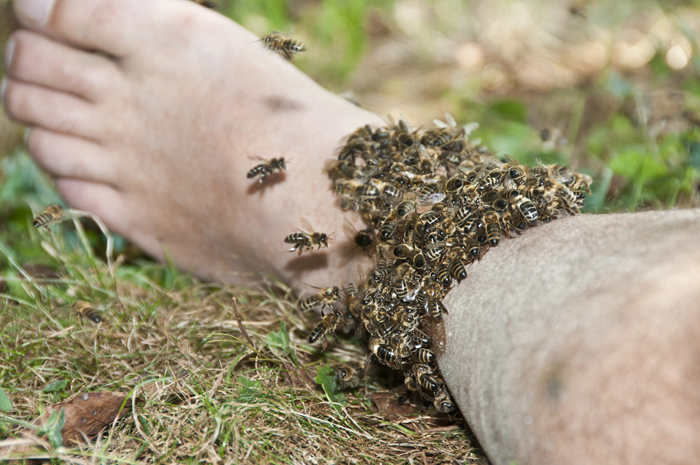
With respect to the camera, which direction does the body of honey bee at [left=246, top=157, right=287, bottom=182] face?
to the viewer's right

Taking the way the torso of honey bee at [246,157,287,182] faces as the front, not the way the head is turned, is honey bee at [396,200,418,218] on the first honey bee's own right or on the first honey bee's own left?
on the first honey bee's own right

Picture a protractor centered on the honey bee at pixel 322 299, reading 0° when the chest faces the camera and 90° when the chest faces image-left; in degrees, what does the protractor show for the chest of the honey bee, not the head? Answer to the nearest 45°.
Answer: approximately 270°

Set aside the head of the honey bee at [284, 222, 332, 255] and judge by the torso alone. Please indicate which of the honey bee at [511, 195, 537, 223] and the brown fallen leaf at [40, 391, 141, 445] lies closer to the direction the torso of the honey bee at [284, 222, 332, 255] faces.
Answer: the honey bee

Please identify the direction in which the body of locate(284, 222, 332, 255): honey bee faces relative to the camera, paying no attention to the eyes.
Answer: to the viewer's right

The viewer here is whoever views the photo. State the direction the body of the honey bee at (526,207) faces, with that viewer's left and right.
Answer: facing away from the viewer and to the left of the viewer

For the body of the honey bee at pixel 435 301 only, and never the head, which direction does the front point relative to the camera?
away from the camera
